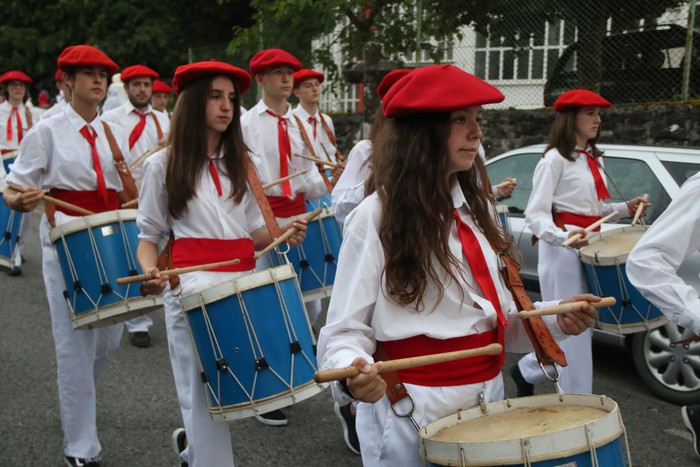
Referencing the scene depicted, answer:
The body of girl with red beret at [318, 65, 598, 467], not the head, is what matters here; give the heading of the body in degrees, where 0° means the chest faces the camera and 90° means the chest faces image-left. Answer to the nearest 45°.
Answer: approximately 315°

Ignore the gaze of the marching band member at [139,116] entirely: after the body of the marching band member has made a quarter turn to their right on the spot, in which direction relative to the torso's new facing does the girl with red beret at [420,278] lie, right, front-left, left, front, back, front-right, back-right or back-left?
left

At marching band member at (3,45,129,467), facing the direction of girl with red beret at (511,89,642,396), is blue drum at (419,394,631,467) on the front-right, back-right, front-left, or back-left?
front-right

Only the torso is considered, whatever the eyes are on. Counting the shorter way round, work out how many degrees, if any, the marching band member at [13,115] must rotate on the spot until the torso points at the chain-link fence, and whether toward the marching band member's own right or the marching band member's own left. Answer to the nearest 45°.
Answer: approximately 45° to the marching band member's own left

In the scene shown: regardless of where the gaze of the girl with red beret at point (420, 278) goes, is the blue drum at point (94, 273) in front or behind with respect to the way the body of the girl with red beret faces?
behind

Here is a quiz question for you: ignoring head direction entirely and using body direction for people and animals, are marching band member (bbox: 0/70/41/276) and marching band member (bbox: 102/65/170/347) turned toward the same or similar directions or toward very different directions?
same or similar directions

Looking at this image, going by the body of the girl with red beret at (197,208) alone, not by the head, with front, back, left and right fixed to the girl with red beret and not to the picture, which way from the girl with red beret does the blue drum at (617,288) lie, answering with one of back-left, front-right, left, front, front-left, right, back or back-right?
front-left

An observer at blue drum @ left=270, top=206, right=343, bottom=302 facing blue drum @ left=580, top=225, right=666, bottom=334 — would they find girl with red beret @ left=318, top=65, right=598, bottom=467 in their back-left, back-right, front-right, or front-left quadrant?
front-right

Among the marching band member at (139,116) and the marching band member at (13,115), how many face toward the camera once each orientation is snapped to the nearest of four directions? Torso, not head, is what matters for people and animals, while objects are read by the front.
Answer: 2

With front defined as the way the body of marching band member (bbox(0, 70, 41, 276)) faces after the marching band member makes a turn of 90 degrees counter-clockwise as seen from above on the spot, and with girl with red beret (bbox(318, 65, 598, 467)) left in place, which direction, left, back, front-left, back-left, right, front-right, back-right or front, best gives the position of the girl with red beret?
right

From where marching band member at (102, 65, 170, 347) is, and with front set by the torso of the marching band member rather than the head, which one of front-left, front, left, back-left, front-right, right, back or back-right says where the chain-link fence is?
left

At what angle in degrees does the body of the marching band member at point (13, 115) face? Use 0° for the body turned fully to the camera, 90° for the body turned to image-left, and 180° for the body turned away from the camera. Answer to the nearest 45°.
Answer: approximately 0°

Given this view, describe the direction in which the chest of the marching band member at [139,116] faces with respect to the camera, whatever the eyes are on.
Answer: toward the camera

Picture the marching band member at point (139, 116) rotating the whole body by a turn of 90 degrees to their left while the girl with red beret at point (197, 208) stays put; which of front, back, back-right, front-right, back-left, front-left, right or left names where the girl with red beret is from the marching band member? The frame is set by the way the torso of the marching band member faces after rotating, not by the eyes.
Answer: right

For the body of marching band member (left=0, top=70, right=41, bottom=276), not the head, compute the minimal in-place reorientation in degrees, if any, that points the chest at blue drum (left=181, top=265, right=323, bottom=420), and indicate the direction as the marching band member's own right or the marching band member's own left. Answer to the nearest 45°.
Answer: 0° — they already face it

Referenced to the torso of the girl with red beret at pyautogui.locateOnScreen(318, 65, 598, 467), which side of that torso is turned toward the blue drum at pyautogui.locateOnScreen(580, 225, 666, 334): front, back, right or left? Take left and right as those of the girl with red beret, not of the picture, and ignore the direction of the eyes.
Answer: left

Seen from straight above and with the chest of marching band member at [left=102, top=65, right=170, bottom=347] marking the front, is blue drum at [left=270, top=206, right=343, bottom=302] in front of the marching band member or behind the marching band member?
in front

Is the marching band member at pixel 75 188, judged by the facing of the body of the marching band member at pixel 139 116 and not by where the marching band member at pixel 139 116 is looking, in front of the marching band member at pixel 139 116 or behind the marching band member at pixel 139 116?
in front

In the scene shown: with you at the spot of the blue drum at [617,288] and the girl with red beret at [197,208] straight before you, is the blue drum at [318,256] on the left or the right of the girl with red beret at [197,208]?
right

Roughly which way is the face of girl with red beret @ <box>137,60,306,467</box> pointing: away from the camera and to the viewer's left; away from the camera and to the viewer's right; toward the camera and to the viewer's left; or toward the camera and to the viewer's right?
toward the camera and to the viewer's right

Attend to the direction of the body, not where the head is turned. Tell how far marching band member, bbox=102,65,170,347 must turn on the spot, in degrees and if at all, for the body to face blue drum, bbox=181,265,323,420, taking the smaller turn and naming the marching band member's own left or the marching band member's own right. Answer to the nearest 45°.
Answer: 0° — they already face it
